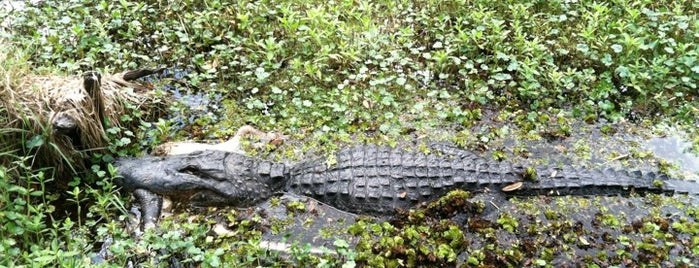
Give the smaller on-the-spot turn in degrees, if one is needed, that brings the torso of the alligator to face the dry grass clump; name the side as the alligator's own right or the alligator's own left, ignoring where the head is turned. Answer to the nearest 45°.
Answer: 0° — it already faces it

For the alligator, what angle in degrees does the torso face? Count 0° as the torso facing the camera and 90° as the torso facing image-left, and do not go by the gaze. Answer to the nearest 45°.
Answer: approximately 90°
